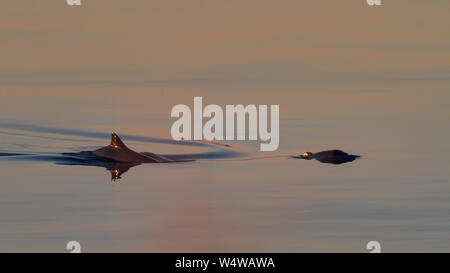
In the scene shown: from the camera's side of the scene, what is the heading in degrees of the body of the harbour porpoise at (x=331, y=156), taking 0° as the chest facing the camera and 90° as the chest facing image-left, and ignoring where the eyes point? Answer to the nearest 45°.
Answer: approximately 270°

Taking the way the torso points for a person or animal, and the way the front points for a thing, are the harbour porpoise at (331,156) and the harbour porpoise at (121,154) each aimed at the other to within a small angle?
no

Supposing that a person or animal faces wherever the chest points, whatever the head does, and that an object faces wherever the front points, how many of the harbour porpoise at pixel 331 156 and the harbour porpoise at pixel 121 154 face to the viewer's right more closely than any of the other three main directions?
2

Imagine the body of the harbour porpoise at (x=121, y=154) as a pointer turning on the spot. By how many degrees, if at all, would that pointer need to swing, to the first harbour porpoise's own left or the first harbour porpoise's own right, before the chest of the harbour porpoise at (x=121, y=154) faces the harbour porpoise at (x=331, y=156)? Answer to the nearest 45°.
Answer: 0° — it already faces it

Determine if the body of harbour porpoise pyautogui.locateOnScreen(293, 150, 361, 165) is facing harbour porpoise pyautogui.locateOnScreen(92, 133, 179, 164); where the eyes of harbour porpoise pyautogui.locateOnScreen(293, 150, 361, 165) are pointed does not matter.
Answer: no

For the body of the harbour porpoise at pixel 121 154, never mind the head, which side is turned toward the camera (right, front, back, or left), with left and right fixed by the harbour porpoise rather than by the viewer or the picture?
right

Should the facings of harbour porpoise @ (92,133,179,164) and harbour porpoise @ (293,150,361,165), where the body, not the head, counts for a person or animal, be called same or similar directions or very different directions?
same or similar directions
